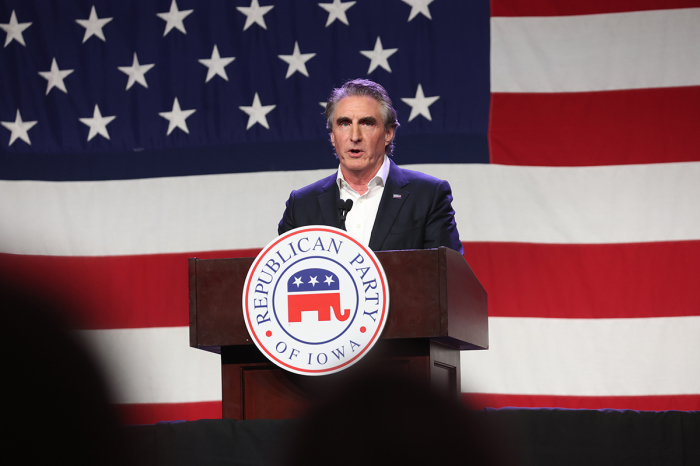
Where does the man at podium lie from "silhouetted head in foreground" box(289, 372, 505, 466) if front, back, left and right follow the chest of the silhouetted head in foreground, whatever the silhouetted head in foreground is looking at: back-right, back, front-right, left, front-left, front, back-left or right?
front

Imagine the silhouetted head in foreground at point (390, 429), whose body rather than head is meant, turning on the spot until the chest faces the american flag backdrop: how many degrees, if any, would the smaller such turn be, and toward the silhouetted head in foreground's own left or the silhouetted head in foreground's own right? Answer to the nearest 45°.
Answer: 0° — they already face it

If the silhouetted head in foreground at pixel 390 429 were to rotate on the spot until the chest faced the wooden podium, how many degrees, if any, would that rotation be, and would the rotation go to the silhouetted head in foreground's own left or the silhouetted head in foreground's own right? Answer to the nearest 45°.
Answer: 0° — they already face it

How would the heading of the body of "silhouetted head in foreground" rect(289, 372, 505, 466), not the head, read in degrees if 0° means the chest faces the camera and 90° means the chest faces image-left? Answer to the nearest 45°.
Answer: approximately 180°
